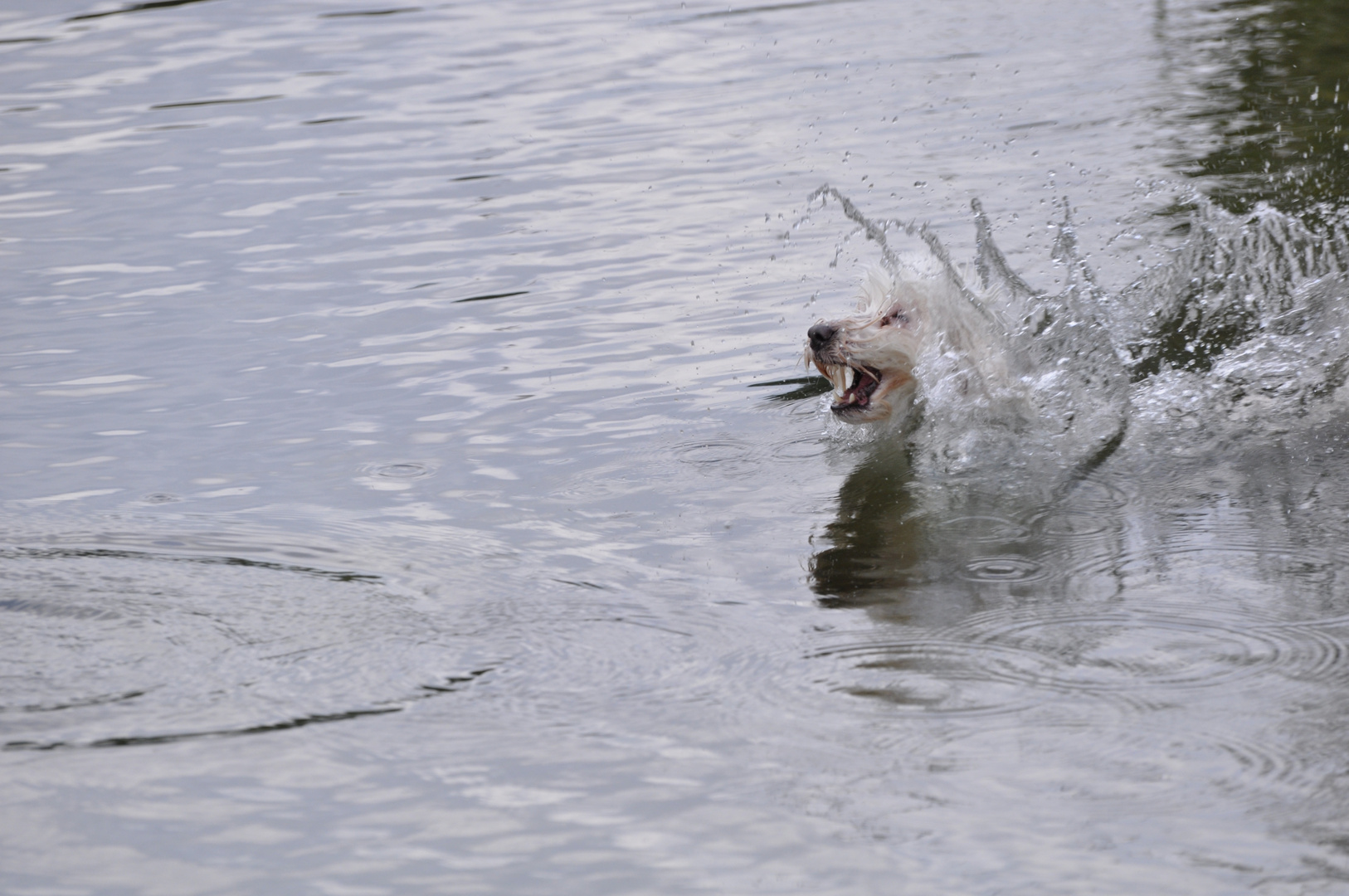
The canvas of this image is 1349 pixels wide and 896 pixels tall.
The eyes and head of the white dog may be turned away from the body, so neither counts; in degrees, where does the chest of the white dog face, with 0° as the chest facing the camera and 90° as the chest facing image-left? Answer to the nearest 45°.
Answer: approximately 90°
